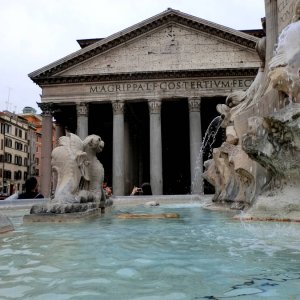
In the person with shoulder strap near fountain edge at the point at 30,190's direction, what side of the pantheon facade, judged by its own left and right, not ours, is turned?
front

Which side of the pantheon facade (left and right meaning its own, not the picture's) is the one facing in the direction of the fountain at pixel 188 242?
front

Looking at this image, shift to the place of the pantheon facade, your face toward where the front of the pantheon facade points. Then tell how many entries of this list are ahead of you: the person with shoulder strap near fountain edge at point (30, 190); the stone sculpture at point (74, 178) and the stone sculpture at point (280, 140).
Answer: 3

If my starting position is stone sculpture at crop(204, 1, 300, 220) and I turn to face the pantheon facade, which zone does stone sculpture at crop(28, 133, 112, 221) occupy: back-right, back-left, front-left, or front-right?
front-left

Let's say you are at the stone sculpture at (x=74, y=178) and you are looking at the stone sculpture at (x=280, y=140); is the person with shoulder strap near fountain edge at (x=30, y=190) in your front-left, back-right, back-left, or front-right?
back-left

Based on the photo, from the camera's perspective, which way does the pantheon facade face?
toward the camera

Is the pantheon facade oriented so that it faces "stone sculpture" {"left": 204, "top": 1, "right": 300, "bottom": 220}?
yes

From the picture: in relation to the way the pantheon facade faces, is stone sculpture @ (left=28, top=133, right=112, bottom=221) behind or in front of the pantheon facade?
in front
